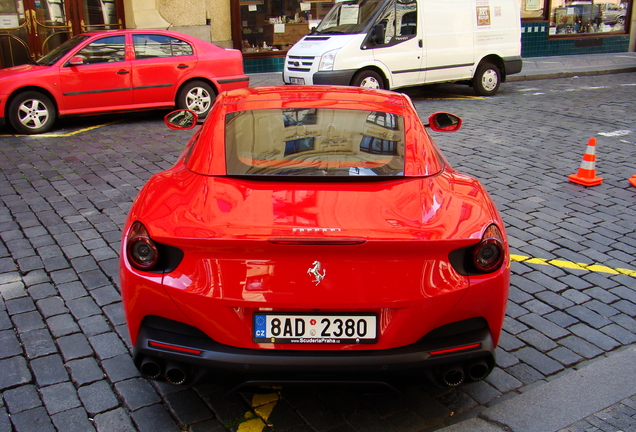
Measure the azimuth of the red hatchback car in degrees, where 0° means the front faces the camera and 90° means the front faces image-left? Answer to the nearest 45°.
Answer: approximately 90°

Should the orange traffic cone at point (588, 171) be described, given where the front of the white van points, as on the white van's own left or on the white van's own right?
on the white van's own left

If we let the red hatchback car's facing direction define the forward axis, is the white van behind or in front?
behind

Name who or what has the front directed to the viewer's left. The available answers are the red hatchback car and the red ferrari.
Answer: the red hatchback car

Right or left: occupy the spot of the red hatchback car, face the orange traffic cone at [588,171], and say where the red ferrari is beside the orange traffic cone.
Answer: right

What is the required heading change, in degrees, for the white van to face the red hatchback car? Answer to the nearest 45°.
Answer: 0° — it already faces it

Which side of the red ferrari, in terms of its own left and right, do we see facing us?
back

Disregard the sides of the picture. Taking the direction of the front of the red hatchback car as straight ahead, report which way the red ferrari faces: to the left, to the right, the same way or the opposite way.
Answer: to the right

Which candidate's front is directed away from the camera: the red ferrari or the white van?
the red ferrari
